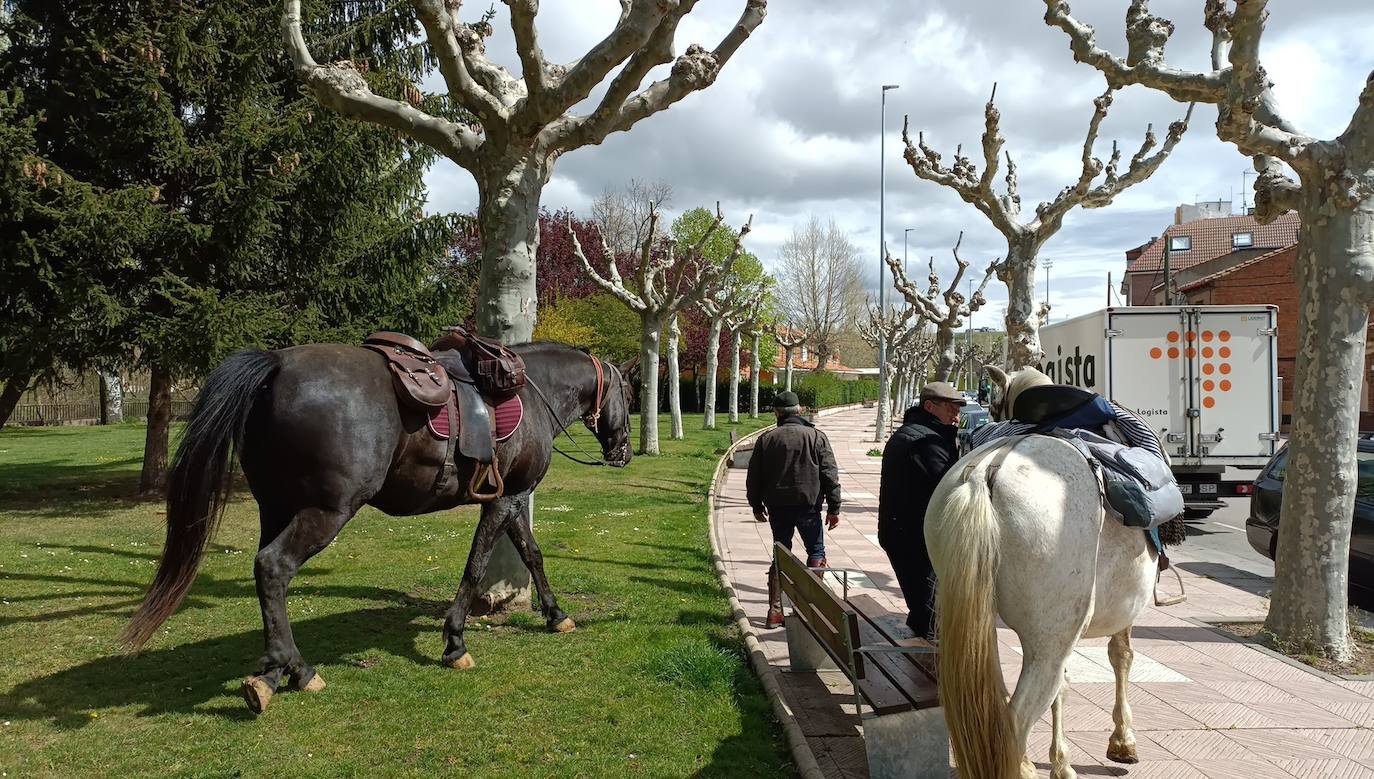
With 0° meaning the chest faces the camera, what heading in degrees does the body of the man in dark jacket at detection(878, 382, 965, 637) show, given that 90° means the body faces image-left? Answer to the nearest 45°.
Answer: approximately 225°

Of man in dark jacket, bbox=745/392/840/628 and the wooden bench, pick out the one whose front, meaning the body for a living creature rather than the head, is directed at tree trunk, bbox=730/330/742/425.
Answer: the man in dark jacket

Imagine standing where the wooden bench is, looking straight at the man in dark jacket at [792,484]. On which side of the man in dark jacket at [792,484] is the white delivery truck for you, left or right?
right

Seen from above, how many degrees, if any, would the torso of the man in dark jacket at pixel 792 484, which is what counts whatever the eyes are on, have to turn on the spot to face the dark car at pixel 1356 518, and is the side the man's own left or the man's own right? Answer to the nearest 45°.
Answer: approximately 45° to the man's own right

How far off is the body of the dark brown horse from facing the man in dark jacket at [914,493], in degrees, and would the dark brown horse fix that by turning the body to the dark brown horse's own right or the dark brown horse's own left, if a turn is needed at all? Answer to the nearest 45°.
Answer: approximately 45° to the dark brown horse's own right

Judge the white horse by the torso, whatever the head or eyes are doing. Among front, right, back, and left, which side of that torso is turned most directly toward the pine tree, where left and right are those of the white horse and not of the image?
left

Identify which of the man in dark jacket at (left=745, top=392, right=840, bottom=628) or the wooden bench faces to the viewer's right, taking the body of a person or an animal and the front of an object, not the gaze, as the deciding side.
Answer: the wooden bench

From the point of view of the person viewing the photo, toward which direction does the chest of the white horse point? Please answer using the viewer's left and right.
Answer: facing away from the viewer and to the right of the viewer

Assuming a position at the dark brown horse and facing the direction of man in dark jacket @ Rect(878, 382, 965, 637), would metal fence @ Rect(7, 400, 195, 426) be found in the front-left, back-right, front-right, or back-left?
back-left

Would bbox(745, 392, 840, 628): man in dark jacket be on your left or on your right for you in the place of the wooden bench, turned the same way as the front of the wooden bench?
on your left

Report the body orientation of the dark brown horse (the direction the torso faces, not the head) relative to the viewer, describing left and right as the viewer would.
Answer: facing away from the viewer and to the right of the viewer

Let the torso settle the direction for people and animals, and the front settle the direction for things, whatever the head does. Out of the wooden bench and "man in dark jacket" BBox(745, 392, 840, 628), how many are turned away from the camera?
1

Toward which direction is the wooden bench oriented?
to the viewer's right

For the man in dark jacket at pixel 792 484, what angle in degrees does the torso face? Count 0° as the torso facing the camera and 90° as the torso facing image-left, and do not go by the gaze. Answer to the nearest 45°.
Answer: approximately 180°

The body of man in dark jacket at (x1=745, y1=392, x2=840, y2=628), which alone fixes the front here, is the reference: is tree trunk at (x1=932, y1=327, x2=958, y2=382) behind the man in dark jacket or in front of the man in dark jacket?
in front
